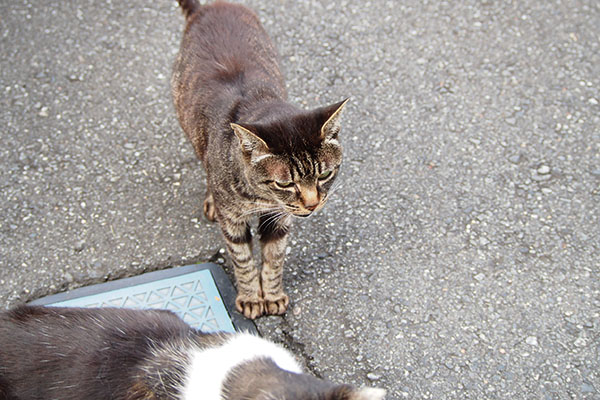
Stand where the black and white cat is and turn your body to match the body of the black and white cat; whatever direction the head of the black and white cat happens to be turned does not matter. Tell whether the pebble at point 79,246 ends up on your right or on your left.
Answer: on your left

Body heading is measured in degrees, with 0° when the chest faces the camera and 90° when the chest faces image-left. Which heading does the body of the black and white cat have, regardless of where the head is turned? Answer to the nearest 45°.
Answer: approximately 270°

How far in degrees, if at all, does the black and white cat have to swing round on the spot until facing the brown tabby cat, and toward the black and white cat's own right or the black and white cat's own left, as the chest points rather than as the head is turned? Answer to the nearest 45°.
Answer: approximately 45° to the black and white cat's own left

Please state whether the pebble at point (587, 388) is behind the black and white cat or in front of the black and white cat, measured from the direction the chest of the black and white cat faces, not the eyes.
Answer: in front

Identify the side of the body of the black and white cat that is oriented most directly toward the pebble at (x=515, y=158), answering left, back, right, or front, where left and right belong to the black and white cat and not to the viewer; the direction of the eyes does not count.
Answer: front

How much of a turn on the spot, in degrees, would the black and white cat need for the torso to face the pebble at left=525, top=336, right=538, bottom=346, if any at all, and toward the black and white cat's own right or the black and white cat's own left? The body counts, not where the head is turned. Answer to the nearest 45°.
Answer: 0° — it already faces it
